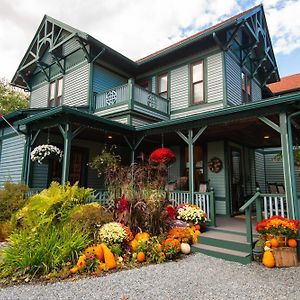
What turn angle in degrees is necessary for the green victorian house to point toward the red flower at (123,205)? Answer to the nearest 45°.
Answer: approximately 45° to its left

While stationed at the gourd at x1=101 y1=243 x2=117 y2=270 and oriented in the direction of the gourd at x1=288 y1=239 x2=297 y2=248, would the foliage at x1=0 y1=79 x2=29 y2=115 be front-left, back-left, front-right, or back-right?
back-left

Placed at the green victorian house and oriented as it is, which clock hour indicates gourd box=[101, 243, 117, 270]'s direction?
The gourd is roughly at 11 o'clock from the green victorian house.

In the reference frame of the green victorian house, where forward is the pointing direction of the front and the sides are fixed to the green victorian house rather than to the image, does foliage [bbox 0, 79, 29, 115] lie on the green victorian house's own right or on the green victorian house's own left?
on the green victorian house's own right

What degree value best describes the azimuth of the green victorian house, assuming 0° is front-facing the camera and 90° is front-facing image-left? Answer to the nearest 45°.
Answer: approximately 45°

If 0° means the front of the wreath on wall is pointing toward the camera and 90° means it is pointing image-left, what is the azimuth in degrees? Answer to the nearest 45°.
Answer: approximately 0°

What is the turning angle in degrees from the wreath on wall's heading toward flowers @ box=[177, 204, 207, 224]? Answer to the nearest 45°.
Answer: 0° — it already faces it

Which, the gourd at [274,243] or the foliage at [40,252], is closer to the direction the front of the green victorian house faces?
the foliage

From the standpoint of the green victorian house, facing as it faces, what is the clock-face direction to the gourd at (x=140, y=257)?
The gourd is roughly at 11 o'clock from the green victorian house.
